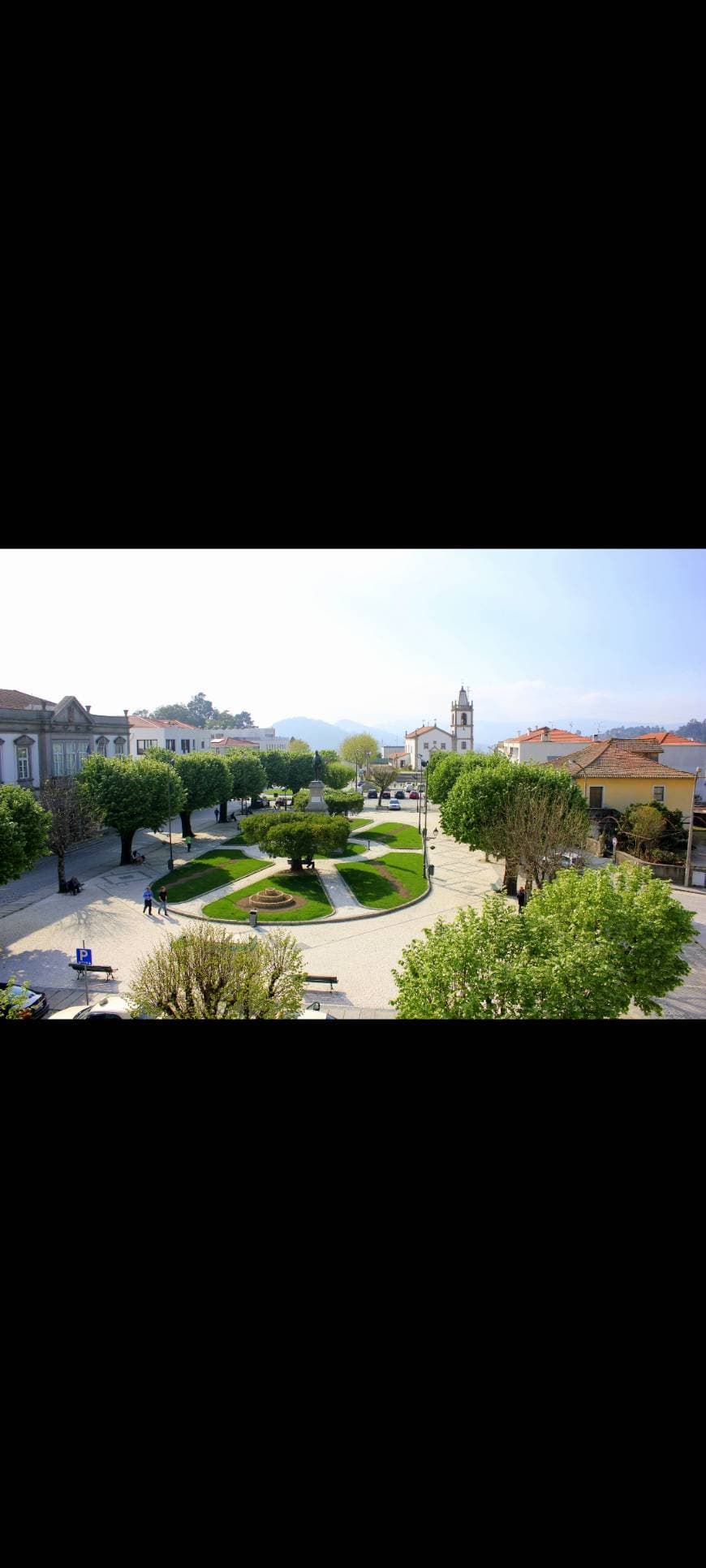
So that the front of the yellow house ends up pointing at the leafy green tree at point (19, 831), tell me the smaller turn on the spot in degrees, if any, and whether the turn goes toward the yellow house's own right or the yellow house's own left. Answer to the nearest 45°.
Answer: approximately 45° to the yellow house's own right

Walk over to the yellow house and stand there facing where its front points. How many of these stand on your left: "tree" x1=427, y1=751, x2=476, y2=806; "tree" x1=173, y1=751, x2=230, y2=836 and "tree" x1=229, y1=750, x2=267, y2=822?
0

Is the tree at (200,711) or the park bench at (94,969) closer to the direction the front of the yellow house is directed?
the park bench

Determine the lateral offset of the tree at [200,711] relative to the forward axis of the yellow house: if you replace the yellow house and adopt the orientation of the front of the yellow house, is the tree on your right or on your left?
on your right

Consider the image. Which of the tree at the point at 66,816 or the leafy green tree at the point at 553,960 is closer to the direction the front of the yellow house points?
the leafy green tree

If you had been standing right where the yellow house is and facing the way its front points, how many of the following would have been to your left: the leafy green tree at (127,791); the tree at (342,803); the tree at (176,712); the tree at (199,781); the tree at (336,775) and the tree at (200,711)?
0

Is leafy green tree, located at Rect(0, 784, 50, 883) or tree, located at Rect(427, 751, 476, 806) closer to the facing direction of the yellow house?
the leafy green tree

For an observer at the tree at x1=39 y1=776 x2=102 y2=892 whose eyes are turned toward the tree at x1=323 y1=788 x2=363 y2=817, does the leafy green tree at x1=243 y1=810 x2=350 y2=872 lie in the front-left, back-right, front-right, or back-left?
front-right

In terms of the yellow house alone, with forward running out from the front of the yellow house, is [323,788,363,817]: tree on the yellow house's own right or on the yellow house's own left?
on the yellow house's own right

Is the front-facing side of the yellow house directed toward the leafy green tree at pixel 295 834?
no

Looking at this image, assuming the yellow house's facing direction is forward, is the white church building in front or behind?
behind

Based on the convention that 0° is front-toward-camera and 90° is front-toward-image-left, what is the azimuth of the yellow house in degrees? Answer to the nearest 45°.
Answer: approximately 0°

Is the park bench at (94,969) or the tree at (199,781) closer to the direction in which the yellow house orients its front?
the park bench

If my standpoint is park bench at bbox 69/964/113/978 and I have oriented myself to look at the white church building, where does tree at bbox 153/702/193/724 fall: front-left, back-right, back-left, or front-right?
front-left

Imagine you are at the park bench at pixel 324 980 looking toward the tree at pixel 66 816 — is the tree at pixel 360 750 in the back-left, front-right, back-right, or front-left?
front-right

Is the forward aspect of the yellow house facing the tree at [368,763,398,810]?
no

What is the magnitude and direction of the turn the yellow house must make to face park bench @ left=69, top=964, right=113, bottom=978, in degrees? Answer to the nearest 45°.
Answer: approximately 45° to its right
